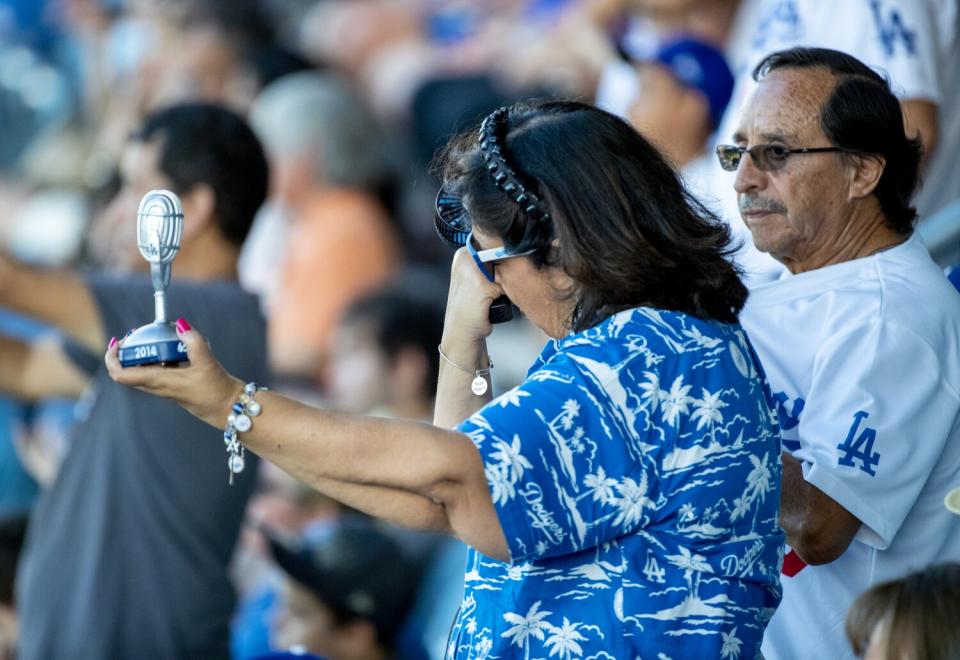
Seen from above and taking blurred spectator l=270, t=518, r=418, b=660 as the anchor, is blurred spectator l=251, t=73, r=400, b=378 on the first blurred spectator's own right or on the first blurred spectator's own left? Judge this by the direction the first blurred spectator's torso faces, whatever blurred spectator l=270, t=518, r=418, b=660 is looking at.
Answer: on the first blurred spectator's own right

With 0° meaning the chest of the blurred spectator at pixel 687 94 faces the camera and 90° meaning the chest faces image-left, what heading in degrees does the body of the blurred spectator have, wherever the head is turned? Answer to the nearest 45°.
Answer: approximately 90°

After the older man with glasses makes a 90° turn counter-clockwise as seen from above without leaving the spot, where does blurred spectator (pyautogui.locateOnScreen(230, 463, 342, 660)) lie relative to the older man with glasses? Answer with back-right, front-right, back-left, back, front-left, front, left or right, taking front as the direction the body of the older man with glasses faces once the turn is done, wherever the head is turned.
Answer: back-right

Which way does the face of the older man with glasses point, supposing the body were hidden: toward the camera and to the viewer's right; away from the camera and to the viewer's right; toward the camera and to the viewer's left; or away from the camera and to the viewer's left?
toward the camera and to the viewer's left

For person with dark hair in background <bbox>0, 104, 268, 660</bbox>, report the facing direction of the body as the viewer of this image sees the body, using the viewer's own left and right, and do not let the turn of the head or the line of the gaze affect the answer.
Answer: facing to the left of the viewer
